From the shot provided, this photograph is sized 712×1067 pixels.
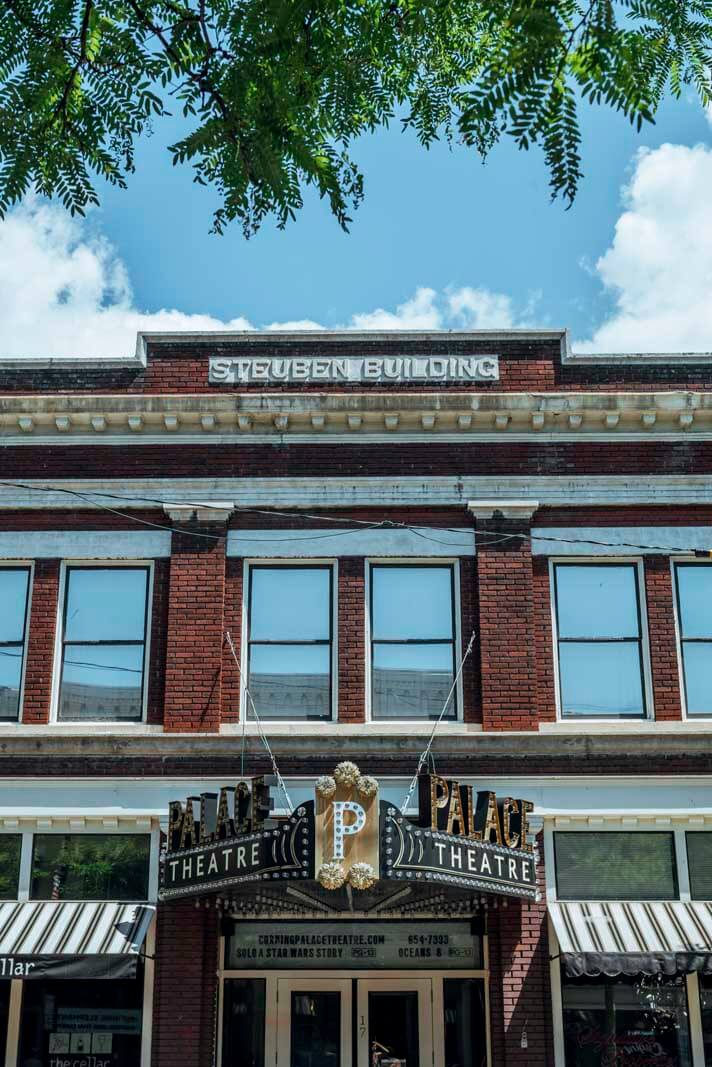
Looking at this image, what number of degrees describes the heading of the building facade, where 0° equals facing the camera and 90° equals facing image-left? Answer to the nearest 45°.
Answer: approximately 0°
